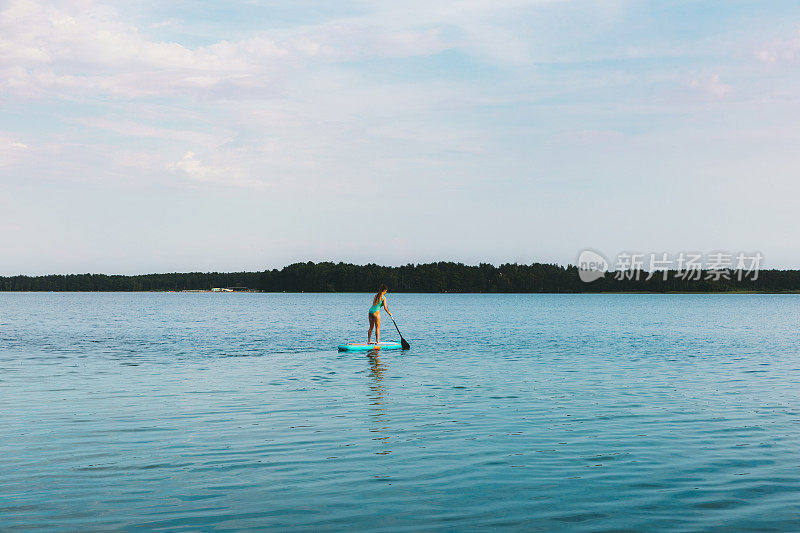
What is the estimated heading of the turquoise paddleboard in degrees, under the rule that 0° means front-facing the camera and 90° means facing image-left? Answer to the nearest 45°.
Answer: approximately 270°
